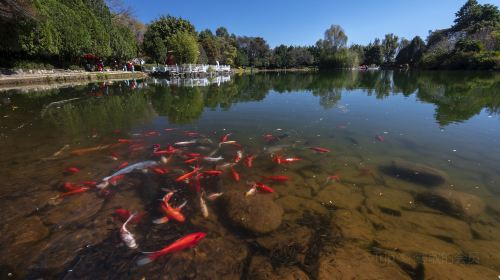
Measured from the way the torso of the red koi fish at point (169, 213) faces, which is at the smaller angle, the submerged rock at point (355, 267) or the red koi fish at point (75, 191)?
the submerged rock

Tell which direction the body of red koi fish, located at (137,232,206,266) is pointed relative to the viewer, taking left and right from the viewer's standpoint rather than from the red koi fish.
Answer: facing away from the viewer and to the right of the viewer

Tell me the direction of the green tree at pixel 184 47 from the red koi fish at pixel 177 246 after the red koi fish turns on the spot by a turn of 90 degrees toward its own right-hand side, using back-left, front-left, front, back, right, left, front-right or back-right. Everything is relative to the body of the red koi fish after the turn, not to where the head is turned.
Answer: back-left

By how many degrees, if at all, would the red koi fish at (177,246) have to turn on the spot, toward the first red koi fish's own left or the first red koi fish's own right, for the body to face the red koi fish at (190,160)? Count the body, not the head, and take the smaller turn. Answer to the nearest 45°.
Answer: approximately 45° to the first red koi fish's own left

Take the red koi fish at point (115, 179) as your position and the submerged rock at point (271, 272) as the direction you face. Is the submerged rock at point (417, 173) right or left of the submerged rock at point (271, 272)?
left

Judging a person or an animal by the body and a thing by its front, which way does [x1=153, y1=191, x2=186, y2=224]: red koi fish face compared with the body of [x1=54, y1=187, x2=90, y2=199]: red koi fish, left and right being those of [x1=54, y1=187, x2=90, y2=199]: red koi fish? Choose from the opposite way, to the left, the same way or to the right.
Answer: to the right

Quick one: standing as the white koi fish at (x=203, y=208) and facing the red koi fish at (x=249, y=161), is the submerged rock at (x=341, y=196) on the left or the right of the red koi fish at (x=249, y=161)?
right
